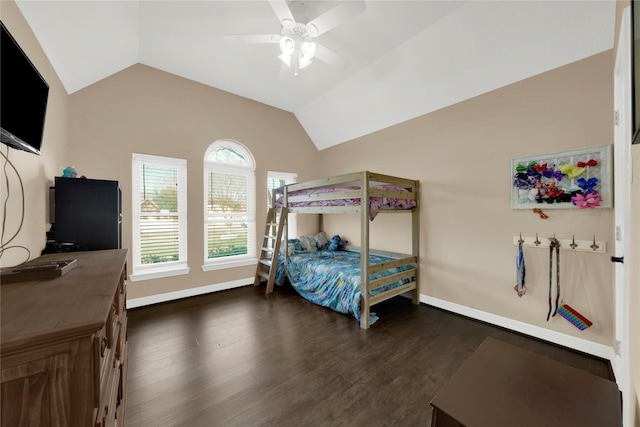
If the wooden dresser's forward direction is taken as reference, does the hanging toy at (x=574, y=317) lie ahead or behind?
ahead

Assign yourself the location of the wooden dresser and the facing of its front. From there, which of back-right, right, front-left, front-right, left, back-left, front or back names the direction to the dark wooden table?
front-right

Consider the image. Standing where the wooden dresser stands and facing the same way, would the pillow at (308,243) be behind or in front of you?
in front

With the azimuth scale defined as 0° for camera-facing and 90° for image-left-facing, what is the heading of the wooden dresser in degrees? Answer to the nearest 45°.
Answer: approximately 270°

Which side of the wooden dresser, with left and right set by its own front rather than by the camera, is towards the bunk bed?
front

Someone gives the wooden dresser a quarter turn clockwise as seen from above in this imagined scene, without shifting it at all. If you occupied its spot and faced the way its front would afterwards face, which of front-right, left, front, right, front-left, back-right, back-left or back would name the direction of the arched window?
back-left

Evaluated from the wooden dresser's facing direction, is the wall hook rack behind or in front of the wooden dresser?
in front

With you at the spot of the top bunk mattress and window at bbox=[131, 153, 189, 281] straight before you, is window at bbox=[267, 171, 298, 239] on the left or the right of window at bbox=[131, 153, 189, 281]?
right

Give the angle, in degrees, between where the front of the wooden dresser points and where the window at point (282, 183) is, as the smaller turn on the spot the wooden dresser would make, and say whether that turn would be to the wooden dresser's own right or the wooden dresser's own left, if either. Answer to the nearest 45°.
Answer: approximately 45° to the wooden dresser's own left
